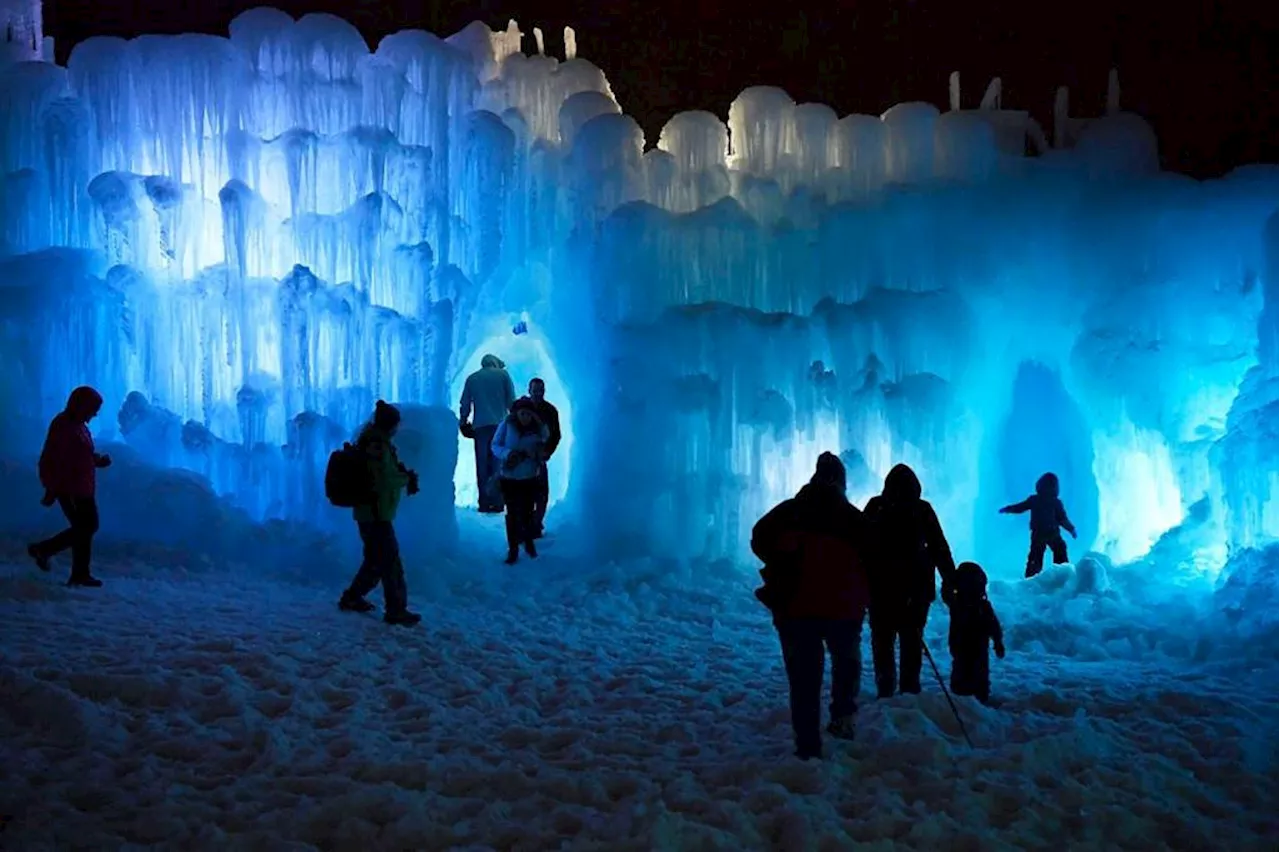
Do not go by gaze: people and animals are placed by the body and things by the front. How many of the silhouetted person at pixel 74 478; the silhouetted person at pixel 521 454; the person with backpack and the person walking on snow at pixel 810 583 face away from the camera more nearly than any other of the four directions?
1

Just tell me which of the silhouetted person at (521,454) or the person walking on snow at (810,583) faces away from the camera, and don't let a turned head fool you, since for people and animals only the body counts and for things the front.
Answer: the person walking on snow

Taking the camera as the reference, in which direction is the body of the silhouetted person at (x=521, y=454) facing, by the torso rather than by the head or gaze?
toward the camera

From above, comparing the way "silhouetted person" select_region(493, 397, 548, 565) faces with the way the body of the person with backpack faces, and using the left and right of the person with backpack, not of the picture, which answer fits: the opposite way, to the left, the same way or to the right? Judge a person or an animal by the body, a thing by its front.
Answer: to the right

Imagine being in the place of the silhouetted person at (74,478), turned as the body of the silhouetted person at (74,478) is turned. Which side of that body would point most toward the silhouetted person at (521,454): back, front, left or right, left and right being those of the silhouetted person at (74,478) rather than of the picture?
front

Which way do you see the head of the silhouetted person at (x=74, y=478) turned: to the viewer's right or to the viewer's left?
to the viewer's right

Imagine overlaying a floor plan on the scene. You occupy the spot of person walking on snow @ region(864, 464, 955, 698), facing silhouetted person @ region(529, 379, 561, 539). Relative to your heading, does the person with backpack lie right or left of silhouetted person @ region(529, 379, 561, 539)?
left

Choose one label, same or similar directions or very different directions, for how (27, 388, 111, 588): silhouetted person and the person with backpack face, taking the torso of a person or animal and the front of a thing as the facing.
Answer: same or similar directions

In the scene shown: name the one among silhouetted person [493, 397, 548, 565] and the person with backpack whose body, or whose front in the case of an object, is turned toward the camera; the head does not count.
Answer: the silhouetted person

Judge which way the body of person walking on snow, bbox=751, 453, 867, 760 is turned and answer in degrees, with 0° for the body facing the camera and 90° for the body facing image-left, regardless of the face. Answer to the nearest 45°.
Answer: approximately 180°

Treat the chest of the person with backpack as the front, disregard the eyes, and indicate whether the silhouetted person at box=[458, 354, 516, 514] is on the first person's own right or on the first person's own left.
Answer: on the first person's own left

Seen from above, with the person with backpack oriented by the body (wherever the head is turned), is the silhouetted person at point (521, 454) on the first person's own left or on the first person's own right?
on the first person's own left

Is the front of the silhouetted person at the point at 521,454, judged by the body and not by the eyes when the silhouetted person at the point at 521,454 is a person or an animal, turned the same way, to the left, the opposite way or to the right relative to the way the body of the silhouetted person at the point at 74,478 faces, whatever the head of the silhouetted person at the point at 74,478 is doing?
to the right

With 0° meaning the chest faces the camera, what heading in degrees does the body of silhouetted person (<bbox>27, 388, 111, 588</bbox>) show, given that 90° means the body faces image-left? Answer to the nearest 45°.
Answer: approximately 270°

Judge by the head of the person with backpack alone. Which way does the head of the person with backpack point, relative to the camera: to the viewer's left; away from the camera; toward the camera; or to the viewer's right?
to the viewer's right

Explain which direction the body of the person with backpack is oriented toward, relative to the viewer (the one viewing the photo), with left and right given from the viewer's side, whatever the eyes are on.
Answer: facing to the right of the viewer

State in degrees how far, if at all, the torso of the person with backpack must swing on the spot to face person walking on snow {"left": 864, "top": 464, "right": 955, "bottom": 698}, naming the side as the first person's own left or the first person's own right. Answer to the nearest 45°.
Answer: approximately 45° to the first person's own right

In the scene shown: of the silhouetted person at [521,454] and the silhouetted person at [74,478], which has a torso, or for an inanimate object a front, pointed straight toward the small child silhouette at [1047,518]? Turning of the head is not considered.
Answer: the silhouetted person at [74,478]
